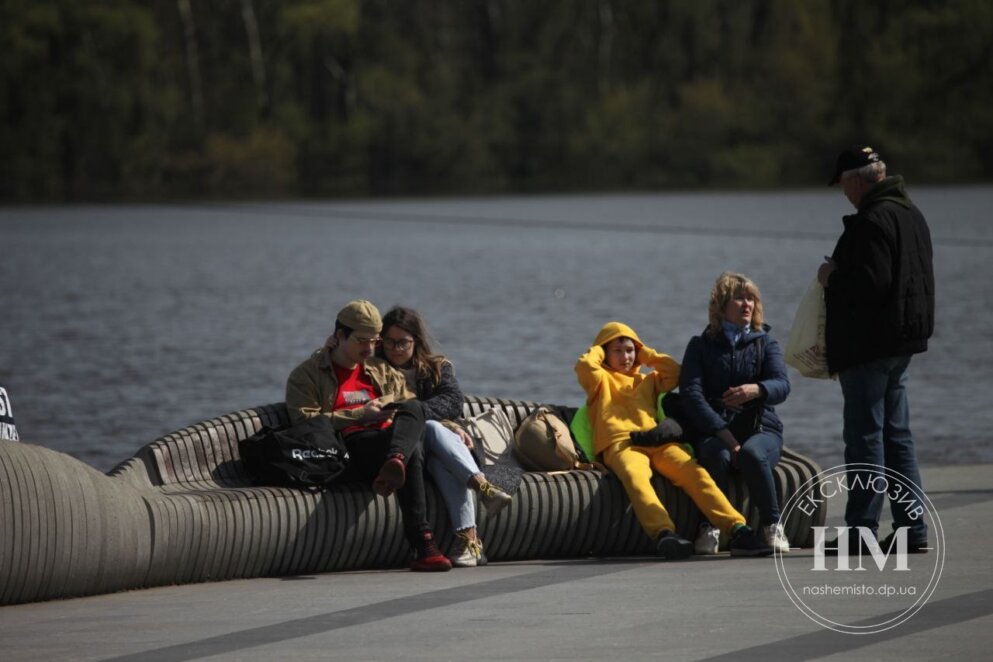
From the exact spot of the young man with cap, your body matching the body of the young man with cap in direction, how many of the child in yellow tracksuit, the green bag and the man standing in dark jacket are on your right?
0

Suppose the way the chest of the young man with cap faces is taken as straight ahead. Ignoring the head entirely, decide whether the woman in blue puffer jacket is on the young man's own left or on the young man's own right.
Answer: on the young man's own left

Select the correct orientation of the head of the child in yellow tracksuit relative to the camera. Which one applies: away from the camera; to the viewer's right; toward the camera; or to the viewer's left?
toward the camera

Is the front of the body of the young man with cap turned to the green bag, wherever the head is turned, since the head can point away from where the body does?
no

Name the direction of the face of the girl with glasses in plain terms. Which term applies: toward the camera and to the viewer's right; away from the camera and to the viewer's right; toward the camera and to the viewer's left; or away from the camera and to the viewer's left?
toward the camera and to the viewer's left

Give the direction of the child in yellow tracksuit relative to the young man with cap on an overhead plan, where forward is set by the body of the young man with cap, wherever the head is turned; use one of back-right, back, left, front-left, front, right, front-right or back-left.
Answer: front-left

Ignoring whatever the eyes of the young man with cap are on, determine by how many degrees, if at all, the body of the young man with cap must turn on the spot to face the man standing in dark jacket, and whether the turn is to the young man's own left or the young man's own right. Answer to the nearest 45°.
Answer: approximately 45° to the young man's own left

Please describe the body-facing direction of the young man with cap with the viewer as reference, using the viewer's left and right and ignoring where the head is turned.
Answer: facing the viewer and to the right of the viewer
